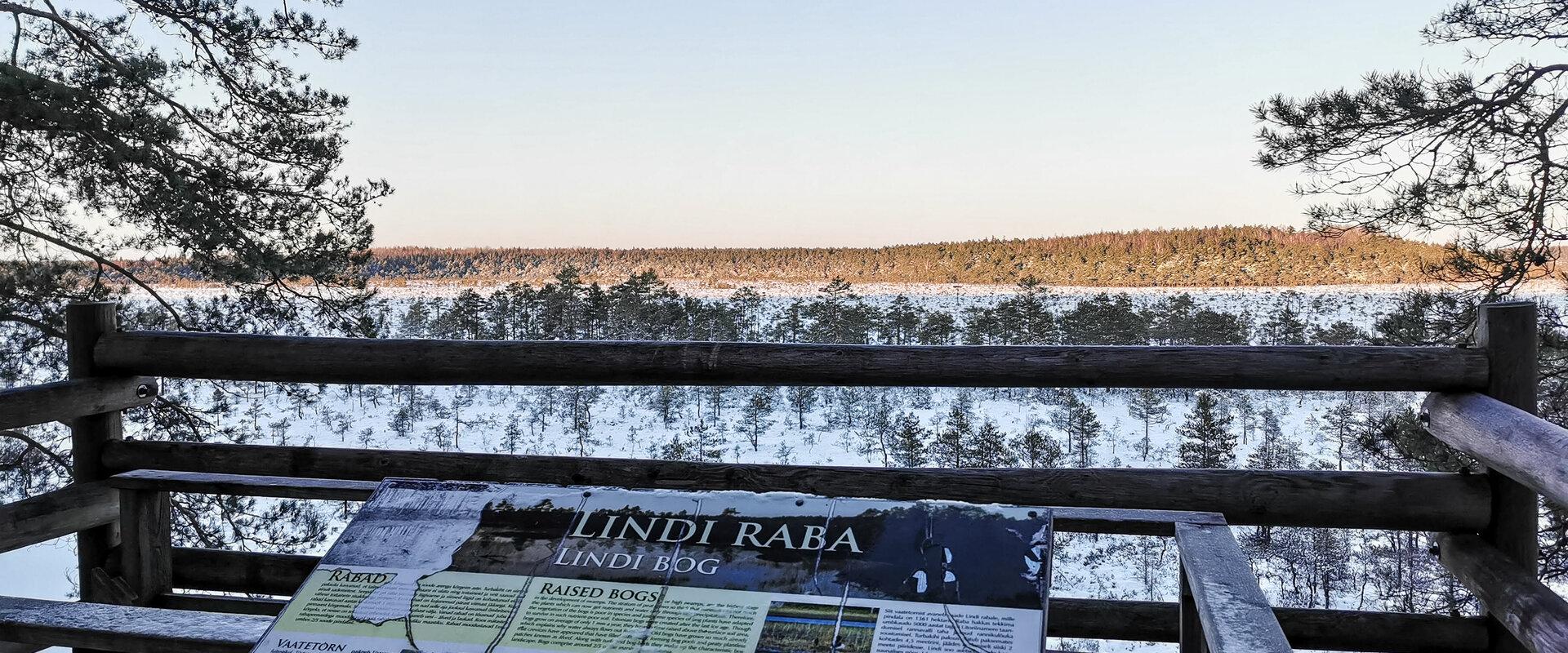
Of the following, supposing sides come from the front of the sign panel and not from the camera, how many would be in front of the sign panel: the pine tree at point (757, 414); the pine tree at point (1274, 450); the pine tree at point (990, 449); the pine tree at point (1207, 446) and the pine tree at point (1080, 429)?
0

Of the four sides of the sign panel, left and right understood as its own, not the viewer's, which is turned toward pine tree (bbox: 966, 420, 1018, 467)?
back

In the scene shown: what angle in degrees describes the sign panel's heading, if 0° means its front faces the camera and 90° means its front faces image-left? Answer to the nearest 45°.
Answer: approximately 0°

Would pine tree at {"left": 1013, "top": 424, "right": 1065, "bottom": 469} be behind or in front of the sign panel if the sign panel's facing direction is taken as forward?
behind

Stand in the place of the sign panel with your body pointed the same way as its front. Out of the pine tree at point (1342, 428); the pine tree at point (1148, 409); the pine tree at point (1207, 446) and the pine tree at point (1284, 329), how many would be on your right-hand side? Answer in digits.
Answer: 0

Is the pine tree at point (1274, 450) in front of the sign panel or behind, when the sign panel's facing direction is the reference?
behind

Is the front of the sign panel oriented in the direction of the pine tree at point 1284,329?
no

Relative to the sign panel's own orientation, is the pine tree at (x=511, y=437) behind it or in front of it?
behind

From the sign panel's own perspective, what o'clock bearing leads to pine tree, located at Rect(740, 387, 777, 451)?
The pine tree is roughly at 6 o'clock from the sign panel.

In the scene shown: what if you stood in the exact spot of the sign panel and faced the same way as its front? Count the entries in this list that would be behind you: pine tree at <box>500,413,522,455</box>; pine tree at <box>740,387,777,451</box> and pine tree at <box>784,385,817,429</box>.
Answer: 3

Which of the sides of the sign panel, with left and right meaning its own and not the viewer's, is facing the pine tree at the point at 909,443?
back

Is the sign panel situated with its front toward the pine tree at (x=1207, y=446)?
no

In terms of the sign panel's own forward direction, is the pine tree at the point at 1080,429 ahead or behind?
behind

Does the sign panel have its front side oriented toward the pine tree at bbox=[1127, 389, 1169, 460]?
no
